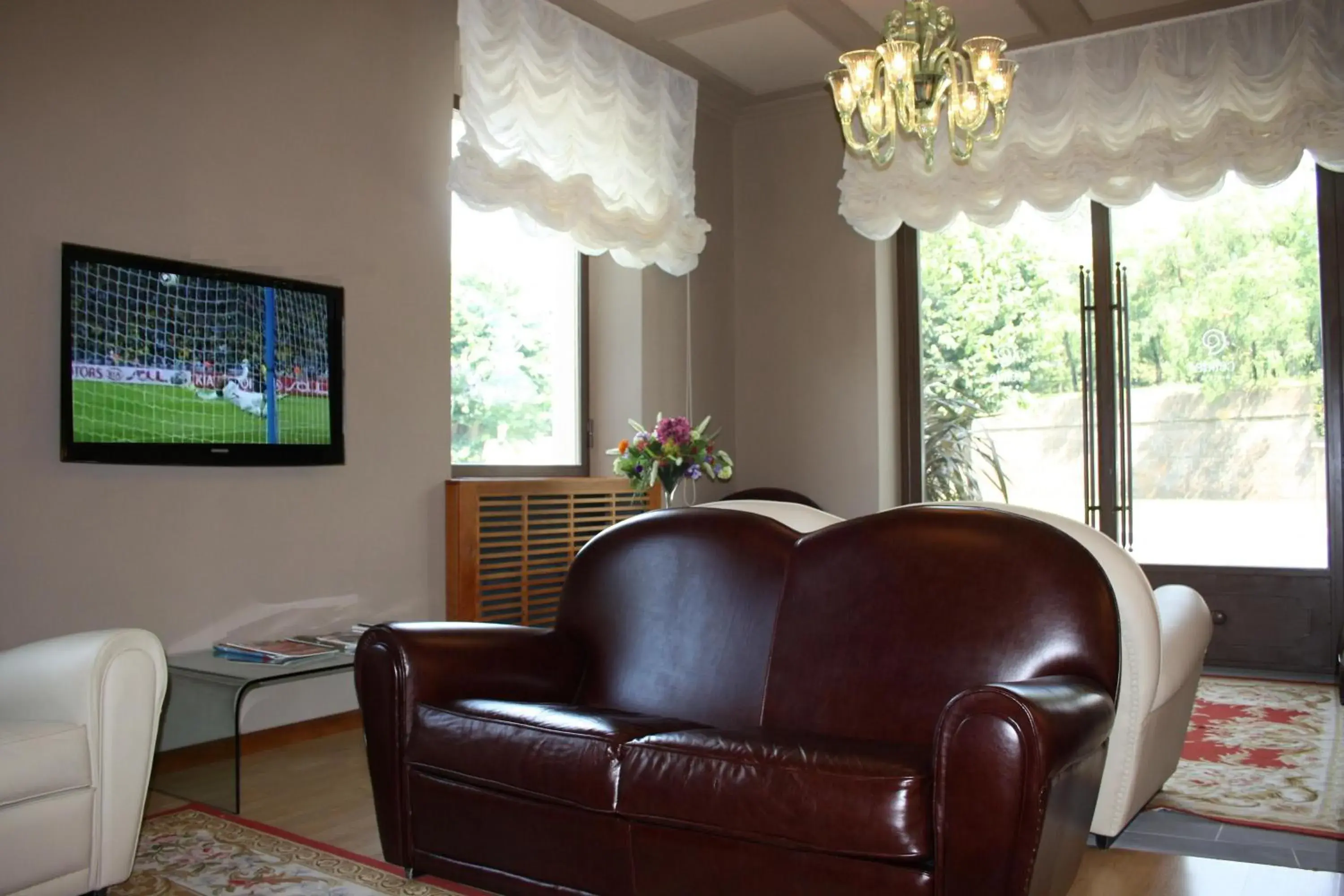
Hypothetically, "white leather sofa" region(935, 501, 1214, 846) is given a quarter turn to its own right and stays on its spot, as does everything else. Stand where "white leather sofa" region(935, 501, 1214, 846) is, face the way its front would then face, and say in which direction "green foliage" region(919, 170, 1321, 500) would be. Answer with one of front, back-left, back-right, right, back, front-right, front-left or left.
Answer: back-left

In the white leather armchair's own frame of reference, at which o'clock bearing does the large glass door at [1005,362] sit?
The large glass door is roughly at 10 o'clock from the white leather armchair.

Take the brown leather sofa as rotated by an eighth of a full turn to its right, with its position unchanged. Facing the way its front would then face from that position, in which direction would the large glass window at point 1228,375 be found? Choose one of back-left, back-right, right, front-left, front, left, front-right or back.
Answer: back-right

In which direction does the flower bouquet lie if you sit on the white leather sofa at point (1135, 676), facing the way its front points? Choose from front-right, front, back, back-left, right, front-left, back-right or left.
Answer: left

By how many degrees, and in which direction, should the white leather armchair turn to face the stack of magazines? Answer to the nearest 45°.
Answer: approximately 90° to its left

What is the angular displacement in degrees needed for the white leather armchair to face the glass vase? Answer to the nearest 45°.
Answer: approximately 90° to its left

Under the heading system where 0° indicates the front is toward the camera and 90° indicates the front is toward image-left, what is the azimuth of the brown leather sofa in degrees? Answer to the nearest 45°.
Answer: approximately 45°

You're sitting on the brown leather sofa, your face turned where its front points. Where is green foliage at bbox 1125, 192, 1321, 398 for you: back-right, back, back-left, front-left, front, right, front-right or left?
back

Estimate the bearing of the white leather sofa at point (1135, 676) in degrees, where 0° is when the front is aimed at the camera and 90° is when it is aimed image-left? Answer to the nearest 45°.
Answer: approximately 225°

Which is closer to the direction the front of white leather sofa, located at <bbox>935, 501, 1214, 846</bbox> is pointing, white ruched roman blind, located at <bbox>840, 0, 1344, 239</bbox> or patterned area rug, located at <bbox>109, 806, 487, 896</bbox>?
the white ruched roman blind

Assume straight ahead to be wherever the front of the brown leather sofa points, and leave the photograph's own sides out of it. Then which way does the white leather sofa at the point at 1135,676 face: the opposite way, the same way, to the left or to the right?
the opposite way

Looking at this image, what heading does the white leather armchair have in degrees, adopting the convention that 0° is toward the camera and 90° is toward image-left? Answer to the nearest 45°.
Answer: approximately 315°

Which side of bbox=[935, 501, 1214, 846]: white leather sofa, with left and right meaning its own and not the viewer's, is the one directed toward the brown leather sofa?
back
